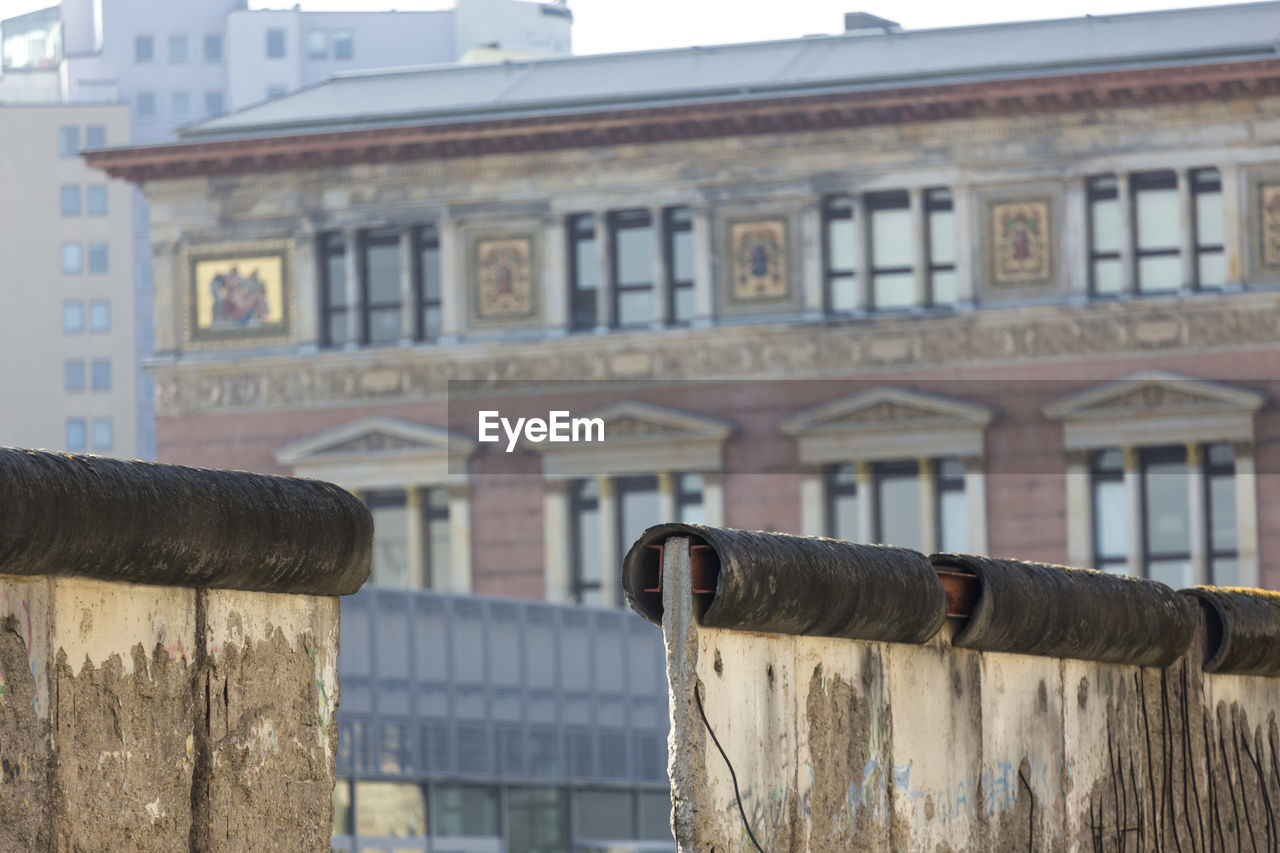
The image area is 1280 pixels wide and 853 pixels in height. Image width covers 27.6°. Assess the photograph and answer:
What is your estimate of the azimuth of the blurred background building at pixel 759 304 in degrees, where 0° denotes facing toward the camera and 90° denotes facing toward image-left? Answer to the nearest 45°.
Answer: approximately 0°

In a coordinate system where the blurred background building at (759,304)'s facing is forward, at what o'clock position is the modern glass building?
The modern glass building is roughly at 1 o'clock from the blurred background building.
